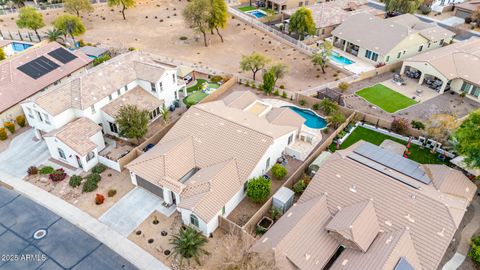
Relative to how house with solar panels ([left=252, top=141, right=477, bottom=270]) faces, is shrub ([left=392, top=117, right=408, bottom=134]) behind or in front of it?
behind

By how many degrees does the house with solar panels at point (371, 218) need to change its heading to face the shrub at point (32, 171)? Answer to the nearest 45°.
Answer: approximately 45° to its right

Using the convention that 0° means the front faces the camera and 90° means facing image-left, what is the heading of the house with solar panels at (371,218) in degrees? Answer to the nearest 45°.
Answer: approximately 45°

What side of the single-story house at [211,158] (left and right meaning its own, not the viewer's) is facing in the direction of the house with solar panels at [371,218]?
left

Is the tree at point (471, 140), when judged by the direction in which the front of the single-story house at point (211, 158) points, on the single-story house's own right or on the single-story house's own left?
on the single-story house's own left

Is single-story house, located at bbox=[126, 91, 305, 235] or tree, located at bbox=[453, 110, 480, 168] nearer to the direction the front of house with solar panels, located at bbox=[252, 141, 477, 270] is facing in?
the single-story house

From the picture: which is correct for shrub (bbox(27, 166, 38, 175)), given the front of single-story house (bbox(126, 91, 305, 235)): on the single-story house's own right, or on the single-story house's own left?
on the single-story house's own right

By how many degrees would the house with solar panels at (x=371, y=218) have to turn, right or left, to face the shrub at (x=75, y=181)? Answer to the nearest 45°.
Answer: approximately 45° to its right

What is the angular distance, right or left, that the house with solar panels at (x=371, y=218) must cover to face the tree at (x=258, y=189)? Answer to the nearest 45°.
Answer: approximately 45° to its right

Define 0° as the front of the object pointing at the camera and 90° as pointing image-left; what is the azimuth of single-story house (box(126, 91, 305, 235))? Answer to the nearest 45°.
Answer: approximately 45°
